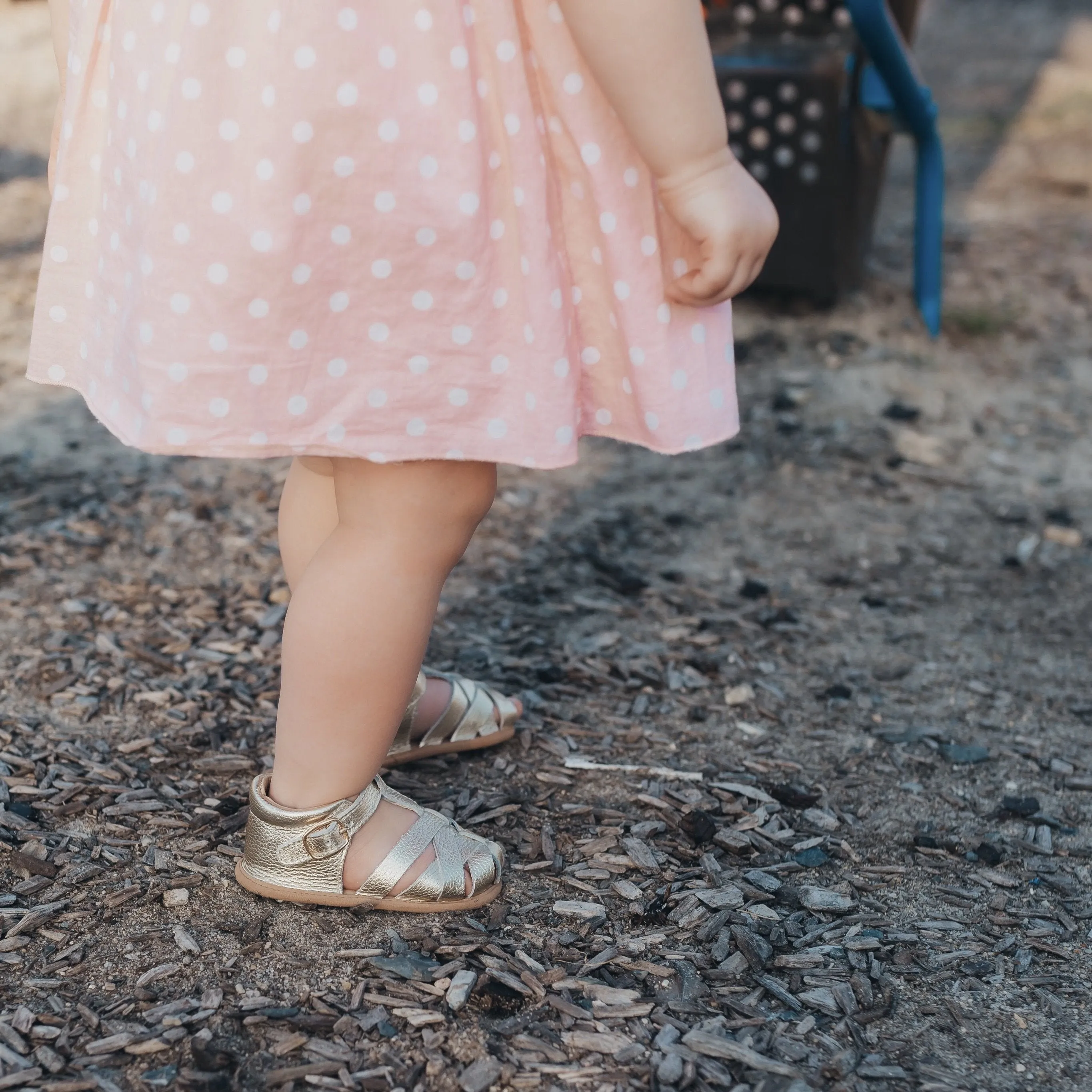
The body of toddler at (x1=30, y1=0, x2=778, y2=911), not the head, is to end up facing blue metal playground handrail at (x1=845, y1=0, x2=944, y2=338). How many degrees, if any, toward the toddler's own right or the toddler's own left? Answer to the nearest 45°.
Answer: approximately 45° to the toddler's own left

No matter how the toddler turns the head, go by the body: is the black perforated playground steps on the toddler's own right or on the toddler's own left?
on the toddler's own left

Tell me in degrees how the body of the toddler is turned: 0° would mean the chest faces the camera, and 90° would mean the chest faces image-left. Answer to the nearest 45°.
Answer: approximately 270°
